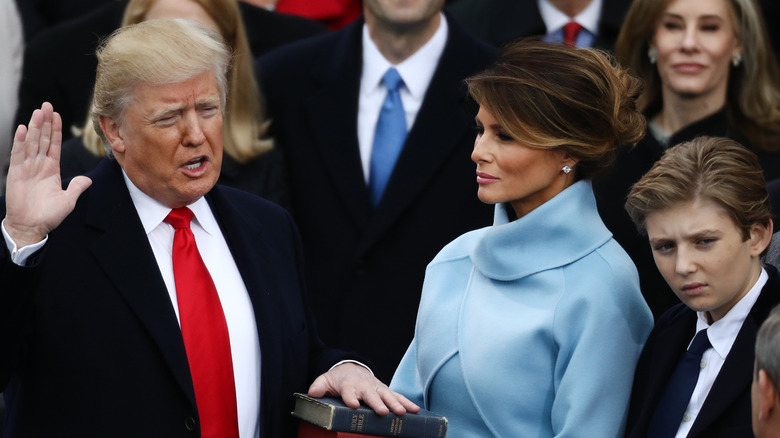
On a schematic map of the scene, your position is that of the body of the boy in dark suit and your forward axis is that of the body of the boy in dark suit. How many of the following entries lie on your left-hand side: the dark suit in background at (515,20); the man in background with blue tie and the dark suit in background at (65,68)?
0

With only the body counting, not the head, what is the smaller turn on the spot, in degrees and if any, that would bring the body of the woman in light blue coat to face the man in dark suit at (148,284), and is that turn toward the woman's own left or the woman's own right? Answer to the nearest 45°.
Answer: approximately 45° to the woman's own right

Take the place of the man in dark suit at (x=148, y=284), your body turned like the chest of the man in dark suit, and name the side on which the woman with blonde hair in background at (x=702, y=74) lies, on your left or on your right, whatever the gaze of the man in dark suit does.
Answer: on your left

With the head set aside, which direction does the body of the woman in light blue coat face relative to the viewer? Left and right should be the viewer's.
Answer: facing the viewer and to the left of the viewer

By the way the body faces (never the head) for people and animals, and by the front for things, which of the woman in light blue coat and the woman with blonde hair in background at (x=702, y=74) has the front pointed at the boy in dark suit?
the woman with blonde hair in background

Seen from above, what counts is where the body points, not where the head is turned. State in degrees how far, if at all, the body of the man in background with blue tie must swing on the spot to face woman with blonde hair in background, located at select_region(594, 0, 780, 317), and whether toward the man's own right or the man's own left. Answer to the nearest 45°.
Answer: approximately 90° to the man's own left

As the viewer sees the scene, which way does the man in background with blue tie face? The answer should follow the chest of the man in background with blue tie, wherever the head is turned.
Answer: toward the camera

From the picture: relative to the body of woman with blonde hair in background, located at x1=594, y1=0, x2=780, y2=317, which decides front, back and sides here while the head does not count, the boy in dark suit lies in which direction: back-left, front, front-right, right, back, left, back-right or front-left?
front

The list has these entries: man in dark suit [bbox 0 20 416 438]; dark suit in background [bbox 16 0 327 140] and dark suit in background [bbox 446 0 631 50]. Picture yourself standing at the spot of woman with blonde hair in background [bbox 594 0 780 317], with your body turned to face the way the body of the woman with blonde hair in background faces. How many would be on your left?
0

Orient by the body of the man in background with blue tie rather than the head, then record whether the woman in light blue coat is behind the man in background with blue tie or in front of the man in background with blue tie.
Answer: in front

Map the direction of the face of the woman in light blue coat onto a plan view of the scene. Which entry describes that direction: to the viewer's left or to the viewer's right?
to the viewer's left

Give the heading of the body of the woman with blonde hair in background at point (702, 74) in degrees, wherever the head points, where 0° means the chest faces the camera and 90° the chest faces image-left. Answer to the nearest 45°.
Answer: approximately 0°

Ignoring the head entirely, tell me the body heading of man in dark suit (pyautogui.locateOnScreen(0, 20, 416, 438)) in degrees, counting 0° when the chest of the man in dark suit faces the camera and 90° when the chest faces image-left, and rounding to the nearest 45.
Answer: approximately 315°

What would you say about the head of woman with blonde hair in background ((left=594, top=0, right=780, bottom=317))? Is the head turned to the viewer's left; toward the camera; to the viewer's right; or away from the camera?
toward the camera

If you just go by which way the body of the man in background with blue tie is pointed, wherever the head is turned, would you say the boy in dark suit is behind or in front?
in front

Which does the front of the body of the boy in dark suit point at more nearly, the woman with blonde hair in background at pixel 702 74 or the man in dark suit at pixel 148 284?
the man in dark suit

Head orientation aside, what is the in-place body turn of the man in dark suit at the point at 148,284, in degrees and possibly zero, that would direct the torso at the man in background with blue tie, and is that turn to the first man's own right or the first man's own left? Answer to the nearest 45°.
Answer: approximately 90° to the first man's own left

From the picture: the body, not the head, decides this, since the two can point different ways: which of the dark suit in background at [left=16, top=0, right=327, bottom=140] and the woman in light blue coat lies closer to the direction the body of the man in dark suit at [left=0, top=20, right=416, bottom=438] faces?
the woman in light blue coat

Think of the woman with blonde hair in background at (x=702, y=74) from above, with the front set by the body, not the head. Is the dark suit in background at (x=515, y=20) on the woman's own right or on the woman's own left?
on the woman's own right

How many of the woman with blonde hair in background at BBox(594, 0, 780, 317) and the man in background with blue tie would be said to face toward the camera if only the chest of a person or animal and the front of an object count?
2
